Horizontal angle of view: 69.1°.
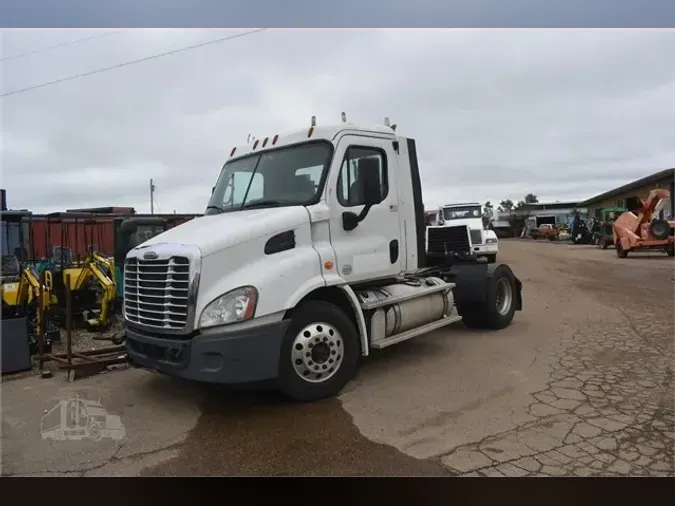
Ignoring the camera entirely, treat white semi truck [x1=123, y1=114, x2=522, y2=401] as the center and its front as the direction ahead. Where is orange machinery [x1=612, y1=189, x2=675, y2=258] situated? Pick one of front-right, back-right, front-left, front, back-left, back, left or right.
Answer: back

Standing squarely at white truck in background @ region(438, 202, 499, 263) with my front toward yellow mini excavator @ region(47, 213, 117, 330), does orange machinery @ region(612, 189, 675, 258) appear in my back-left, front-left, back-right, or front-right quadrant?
back-left

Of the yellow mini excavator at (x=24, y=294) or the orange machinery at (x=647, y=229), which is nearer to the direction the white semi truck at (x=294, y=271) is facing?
the yellow mini excavator

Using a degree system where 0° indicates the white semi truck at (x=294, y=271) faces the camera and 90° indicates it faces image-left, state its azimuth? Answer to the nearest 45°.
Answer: approximately 45°

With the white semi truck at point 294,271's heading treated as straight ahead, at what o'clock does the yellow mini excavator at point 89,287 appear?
The yellow mini excavator is roughly at 3 o'clock from the white semi truck.

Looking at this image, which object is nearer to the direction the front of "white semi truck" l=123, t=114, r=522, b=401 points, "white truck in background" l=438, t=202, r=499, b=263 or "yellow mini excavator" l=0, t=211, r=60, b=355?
the yellow mini excavator

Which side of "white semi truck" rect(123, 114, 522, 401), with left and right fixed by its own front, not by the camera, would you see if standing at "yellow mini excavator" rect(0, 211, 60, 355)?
right

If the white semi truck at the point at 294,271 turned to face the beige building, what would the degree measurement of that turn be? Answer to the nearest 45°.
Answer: approximately 180°
